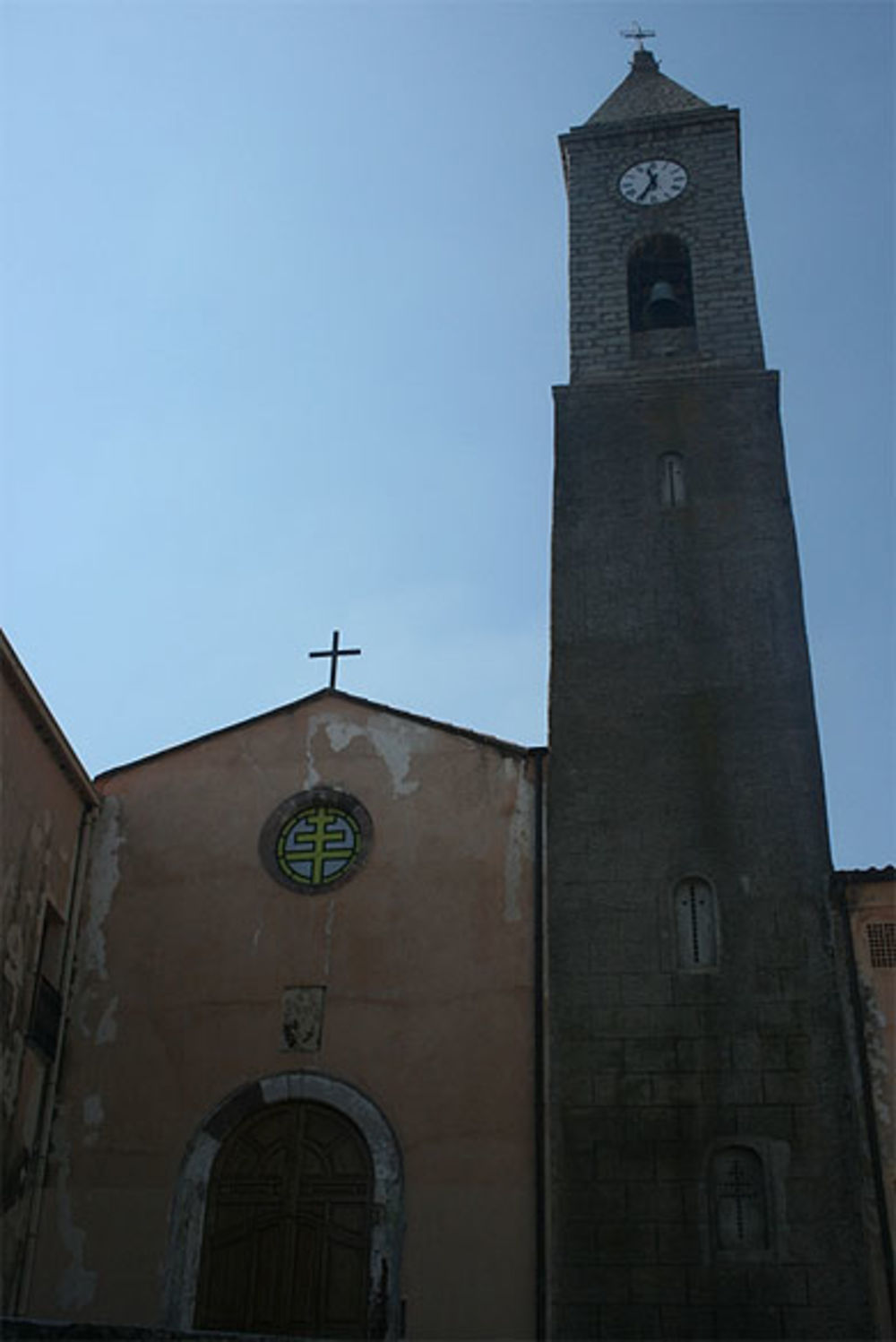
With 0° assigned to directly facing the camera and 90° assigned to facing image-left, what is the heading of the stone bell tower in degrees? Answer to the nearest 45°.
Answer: approximately 0°

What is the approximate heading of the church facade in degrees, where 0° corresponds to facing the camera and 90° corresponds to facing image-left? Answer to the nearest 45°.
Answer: approximately 0°
